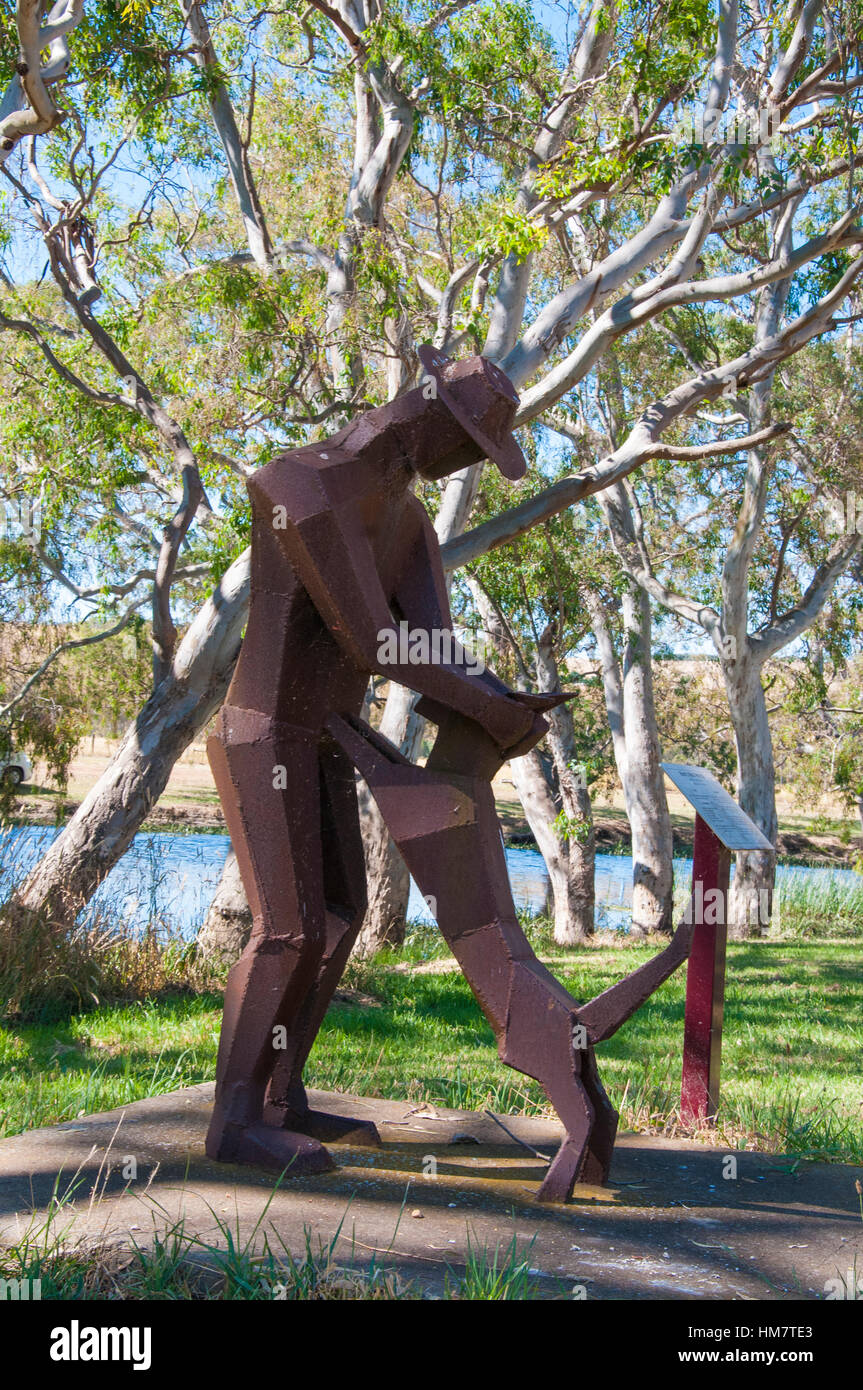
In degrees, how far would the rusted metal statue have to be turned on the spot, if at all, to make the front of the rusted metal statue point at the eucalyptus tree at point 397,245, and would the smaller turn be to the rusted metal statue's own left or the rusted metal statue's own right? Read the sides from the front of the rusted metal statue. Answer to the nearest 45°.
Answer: approximately 90° to the rusted metal statue's own left

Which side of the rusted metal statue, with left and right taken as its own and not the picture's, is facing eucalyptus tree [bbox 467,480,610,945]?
left

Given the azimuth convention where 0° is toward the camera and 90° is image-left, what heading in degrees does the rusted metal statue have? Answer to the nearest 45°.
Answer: approximately 270°
